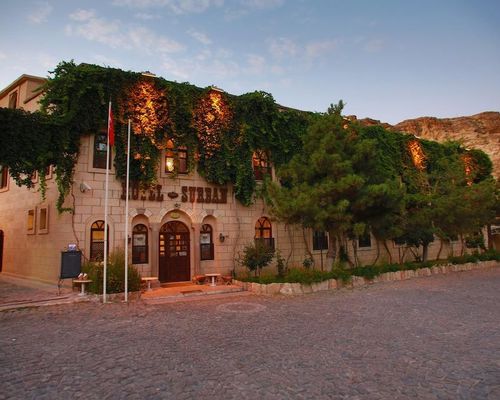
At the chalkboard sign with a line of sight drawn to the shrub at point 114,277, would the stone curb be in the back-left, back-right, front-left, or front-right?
front-left

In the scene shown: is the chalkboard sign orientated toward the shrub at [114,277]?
no

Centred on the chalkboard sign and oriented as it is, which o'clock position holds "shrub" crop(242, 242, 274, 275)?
The shrub is roughly at 9 o'clock from the chalkboard sign.

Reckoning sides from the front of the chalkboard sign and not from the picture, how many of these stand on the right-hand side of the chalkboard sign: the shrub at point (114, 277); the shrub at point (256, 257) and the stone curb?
0

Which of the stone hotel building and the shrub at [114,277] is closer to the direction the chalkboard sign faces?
the shrub

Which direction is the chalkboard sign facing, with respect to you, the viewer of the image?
facing the viewer

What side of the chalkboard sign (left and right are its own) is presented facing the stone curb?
left
